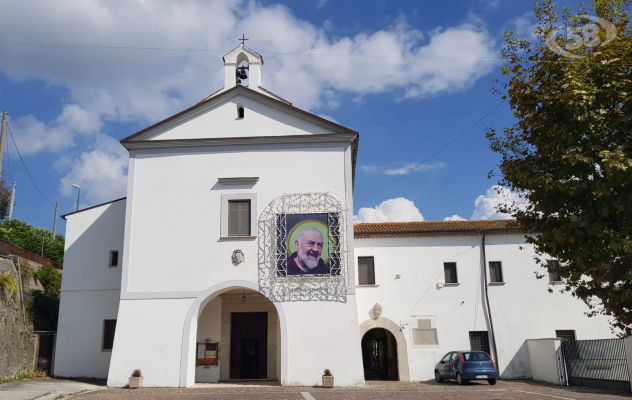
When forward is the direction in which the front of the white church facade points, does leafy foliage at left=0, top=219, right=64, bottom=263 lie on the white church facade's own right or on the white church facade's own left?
on the white church facade's own right

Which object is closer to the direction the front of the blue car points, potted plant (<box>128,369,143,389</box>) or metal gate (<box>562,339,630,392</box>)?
the potted plant

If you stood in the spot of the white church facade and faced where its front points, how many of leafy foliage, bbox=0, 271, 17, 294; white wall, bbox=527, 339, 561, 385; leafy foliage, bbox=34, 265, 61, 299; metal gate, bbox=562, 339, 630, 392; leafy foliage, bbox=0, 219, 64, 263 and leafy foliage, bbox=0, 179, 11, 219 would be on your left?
2

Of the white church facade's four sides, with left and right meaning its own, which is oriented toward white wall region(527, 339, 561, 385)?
left

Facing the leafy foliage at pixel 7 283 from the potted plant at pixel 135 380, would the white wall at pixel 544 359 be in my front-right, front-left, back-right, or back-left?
back-right

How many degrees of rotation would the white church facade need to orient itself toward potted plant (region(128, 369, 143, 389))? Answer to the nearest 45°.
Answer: approximately 45° to its right

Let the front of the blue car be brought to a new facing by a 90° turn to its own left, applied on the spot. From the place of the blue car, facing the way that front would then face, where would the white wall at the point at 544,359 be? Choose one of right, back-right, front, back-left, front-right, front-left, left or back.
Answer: back

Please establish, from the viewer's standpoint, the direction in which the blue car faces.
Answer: facing away from the viewer and to the left of the viewer

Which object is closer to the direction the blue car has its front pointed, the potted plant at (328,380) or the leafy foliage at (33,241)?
the leafy foliage

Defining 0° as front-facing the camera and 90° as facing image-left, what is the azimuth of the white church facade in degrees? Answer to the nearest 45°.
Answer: approximately 0°

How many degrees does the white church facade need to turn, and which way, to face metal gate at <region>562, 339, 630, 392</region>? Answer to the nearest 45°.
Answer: approximately 90° to its left

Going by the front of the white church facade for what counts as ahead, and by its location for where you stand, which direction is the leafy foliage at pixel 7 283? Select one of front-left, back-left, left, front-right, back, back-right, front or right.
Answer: right

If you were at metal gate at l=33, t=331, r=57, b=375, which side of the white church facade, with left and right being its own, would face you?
right
